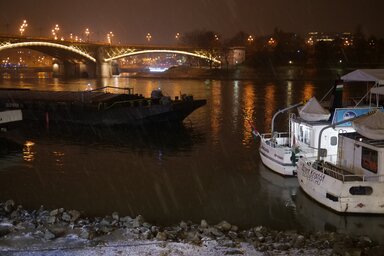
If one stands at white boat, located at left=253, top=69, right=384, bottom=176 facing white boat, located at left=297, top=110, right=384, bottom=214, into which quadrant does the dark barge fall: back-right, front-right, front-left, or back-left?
back-right

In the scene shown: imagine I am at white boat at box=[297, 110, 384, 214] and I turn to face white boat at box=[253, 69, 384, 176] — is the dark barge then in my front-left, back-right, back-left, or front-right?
front-left

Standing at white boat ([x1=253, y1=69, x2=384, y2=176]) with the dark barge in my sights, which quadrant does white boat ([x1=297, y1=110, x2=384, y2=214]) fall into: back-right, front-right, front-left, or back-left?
back-left

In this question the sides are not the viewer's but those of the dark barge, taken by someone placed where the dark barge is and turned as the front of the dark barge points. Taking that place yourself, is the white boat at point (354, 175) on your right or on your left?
on your right

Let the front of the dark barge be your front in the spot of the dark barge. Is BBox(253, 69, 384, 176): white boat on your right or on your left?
on your right

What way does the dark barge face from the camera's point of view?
to the viewer's right
